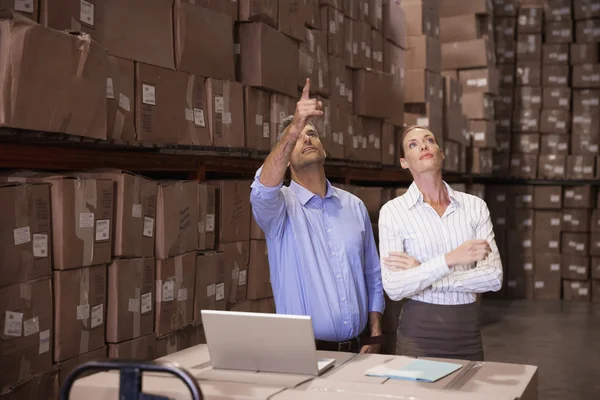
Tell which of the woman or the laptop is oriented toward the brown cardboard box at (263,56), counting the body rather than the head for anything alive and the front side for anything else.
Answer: the laptop

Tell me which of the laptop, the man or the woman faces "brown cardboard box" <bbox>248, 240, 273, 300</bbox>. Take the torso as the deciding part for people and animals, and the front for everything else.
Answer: the laptop

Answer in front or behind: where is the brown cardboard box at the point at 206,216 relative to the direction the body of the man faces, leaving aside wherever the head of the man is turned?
behind

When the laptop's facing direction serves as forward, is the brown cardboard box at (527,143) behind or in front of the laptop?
in front

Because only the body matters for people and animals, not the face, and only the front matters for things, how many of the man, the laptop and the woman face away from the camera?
1

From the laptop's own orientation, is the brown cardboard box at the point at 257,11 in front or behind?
in front

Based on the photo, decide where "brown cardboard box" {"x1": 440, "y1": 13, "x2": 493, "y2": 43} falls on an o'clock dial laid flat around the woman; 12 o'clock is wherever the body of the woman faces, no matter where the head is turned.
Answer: The brown cardboard box is roughly at 6 o'clock from the woman.

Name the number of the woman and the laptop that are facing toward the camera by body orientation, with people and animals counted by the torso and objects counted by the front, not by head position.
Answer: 1

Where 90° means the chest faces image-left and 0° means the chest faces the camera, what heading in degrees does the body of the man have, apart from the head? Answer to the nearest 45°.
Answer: approximately 315°

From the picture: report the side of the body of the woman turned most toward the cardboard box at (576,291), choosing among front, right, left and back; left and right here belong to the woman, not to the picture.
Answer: back

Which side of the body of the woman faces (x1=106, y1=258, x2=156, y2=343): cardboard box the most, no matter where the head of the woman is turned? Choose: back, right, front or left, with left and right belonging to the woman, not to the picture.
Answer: right

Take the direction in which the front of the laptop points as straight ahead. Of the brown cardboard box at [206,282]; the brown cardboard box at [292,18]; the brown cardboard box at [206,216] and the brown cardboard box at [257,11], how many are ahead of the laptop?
4

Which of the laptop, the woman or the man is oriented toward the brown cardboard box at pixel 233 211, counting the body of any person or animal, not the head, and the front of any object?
the laptop

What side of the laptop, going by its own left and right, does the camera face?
back

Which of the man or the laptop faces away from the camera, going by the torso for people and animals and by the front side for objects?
the laptop

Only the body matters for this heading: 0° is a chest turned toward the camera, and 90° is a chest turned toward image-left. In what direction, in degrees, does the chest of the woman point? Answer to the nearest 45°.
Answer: approximately 0°

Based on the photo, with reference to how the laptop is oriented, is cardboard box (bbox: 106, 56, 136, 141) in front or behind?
in front
